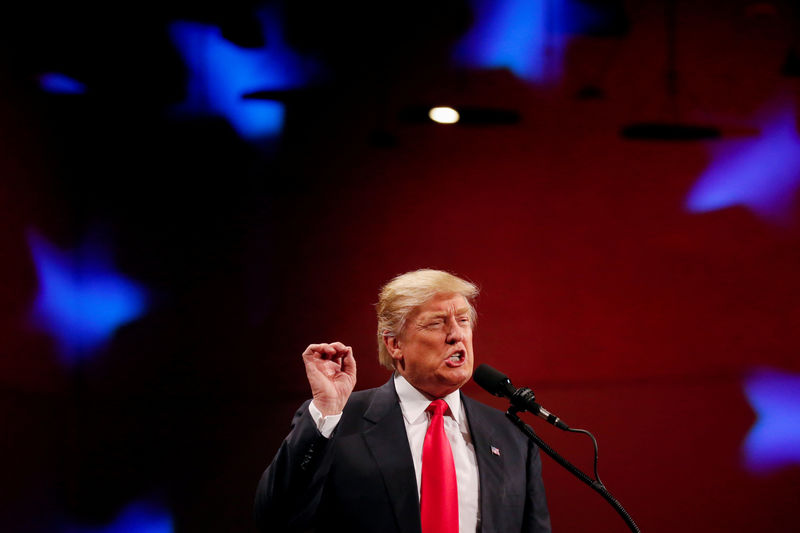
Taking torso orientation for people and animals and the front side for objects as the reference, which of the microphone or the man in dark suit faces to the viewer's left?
the microphone

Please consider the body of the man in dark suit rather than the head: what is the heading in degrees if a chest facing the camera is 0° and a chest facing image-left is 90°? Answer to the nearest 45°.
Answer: approximately 315°

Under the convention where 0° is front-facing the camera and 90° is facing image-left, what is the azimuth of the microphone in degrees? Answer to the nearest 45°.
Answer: approximately 90°

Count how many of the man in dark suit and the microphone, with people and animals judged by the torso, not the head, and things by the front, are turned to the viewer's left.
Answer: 1
